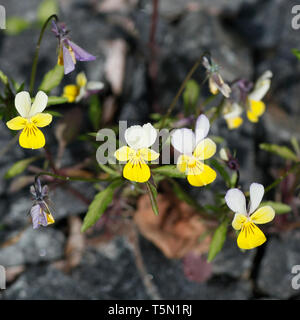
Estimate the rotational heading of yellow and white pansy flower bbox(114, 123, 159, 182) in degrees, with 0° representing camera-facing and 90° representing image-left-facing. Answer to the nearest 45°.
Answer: approximately 0°

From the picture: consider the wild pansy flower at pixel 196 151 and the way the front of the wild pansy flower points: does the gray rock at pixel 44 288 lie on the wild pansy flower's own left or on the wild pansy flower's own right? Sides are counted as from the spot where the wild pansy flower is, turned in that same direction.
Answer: on the wild pansy flower's own right

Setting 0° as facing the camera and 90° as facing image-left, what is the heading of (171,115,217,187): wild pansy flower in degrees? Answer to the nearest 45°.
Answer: approximately 45°
